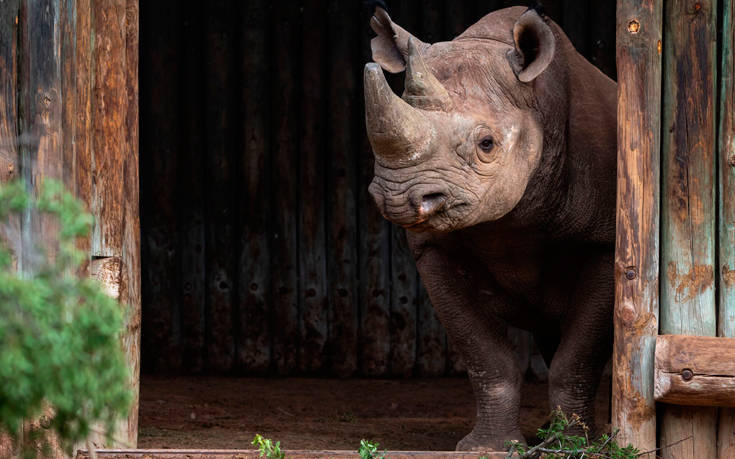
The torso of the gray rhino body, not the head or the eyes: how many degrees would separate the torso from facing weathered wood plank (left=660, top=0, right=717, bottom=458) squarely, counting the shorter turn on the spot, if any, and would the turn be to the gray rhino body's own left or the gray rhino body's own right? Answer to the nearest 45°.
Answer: approximately 90° to the gray rhino body's own left

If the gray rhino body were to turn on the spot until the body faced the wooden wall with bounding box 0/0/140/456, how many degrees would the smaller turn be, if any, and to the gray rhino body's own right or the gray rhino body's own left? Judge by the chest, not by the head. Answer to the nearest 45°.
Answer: approximately 45° to the gray rhino body's own right

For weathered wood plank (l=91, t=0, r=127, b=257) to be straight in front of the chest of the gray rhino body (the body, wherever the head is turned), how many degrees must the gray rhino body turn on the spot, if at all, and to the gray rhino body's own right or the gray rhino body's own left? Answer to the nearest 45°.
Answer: approximately 45° to the gray rhino body's own right

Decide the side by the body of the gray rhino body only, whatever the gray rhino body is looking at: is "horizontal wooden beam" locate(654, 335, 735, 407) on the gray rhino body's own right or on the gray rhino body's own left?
on the gray rhino body's own left

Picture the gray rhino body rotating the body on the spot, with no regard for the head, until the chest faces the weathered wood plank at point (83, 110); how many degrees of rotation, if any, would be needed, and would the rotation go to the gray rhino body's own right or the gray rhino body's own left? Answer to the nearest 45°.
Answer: approximately 45° to the gray rhino body's own right

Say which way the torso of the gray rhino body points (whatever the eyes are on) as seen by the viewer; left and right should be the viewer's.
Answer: facing the viewer and to the left of the viewer

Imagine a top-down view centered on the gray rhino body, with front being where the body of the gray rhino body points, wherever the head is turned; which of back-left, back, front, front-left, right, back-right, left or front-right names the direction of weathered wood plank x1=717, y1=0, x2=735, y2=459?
left

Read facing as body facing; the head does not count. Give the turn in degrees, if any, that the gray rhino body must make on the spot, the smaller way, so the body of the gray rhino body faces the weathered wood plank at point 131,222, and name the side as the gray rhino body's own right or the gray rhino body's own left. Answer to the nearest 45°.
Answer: approximately 45° to the gray rhino body's own right

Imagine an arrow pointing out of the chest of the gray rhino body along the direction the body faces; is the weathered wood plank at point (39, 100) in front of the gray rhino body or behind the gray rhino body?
in front

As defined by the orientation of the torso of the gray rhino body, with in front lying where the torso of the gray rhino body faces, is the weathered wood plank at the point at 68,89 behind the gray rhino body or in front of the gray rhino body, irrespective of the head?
in front
